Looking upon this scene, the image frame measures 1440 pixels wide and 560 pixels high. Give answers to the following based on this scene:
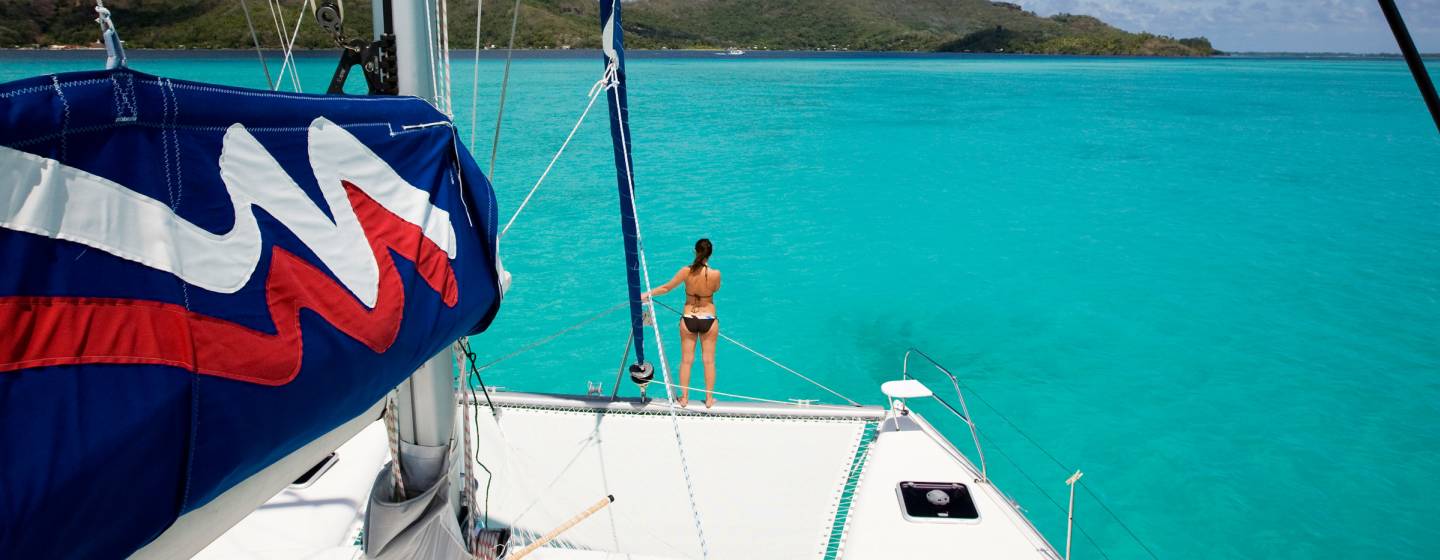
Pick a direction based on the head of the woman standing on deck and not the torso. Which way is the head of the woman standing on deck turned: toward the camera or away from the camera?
away from the camera

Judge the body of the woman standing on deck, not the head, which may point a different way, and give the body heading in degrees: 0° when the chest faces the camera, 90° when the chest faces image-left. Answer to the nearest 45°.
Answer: approximately 180°

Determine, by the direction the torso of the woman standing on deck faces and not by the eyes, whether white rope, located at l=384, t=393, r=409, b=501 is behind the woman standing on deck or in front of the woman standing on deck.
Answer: behind

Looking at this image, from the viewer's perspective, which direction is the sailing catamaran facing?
away from the camera
